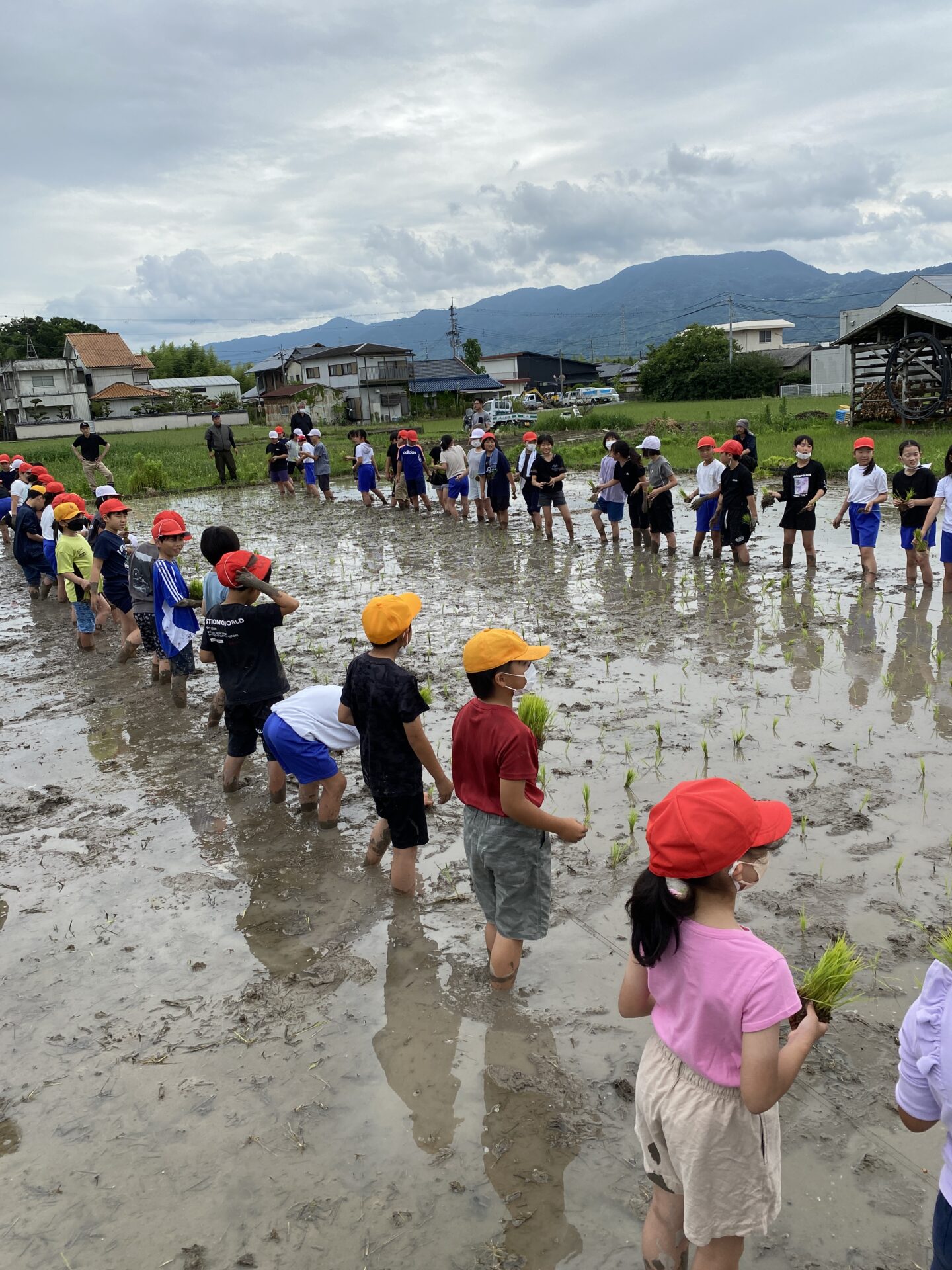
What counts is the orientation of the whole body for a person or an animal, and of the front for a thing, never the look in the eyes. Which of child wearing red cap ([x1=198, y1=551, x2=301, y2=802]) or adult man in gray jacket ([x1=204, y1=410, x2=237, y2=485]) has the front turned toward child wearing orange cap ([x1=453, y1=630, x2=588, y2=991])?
the adult man in gray jacket

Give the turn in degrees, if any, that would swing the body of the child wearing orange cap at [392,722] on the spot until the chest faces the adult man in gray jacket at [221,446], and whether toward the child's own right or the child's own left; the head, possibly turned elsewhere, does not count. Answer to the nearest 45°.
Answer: approximately 45° to the child's own left

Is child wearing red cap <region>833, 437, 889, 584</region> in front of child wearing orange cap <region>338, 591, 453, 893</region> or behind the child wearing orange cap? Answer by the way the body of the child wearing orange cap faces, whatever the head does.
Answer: in front

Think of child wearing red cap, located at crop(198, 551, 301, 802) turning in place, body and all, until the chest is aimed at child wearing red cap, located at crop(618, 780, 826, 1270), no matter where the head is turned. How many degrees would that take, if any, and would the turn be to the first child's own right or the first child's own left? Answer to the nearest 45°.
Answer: approximately 135° to the first child's own right

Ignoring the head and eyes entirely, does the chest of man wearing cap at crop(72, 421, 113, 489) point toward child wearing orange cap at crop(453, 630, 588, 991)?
yes

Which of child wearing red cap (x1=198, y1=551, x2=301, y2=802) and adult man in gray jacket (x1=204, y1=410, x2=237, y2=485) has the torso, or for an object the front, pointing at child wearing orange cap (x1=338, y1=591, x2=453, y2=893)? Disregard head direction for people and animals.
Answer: the adult man in gray jacket

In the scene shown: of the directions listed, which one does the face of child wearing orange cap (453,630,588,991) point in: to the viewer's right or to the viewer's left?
to the viewer's right

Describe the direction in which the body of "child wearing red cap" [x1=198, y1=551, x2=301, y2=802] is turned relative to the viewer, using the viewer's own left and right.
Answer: facing away from the viewer and to the right of the viewer

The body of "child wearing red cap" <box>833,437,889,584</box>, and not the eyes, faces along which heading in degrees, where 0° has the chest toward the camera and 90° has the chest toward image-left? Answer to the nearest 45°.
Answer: approximately 45°

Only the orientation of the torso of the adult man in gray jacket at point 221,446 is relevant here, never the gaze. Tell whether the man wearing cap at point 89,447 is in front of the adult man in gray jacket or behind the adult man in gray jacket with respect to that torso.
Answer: in front

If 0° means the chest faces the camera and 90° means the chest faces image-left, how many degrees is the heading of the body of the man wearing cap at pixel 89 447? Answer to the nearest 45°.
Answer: approximately 0°
